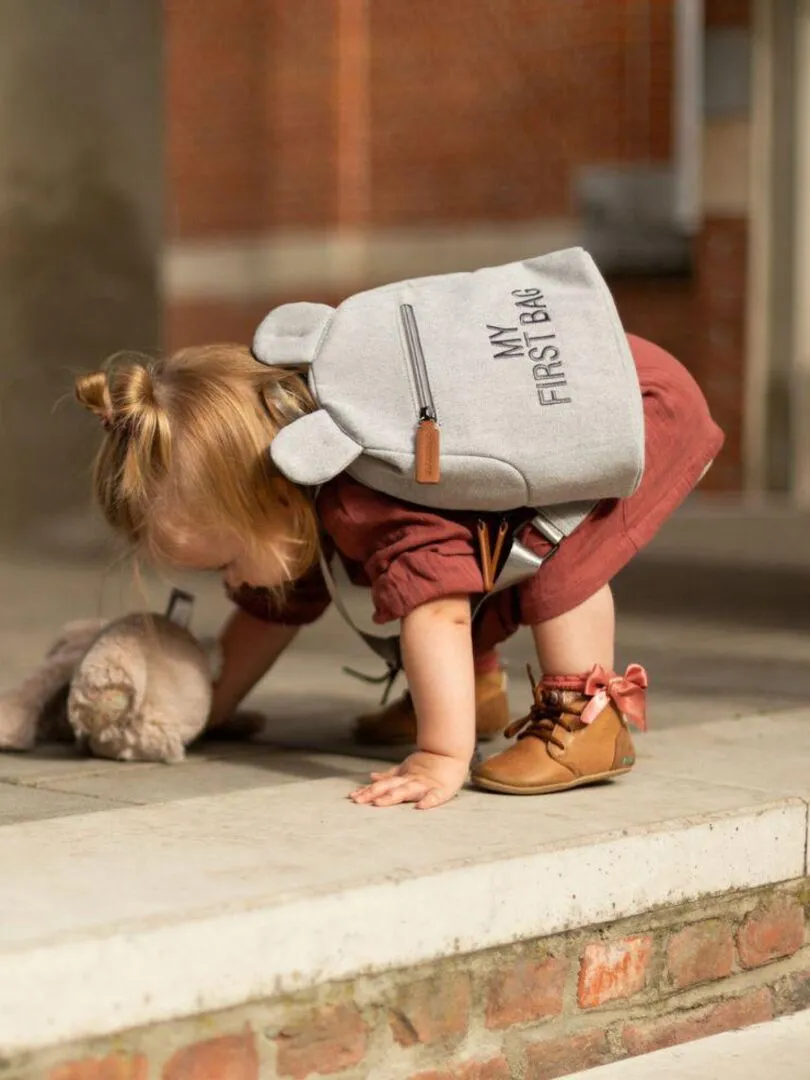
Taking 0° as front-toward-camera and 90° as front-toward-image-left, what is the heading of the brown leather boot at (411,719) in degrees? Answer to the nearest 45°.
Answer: approximately 90°

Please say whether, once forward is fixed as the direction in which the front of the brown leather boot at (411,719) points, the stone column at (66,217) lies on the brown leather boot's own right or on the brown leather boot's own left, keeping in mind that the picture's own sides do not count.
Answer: on the brown leather boot's own right
